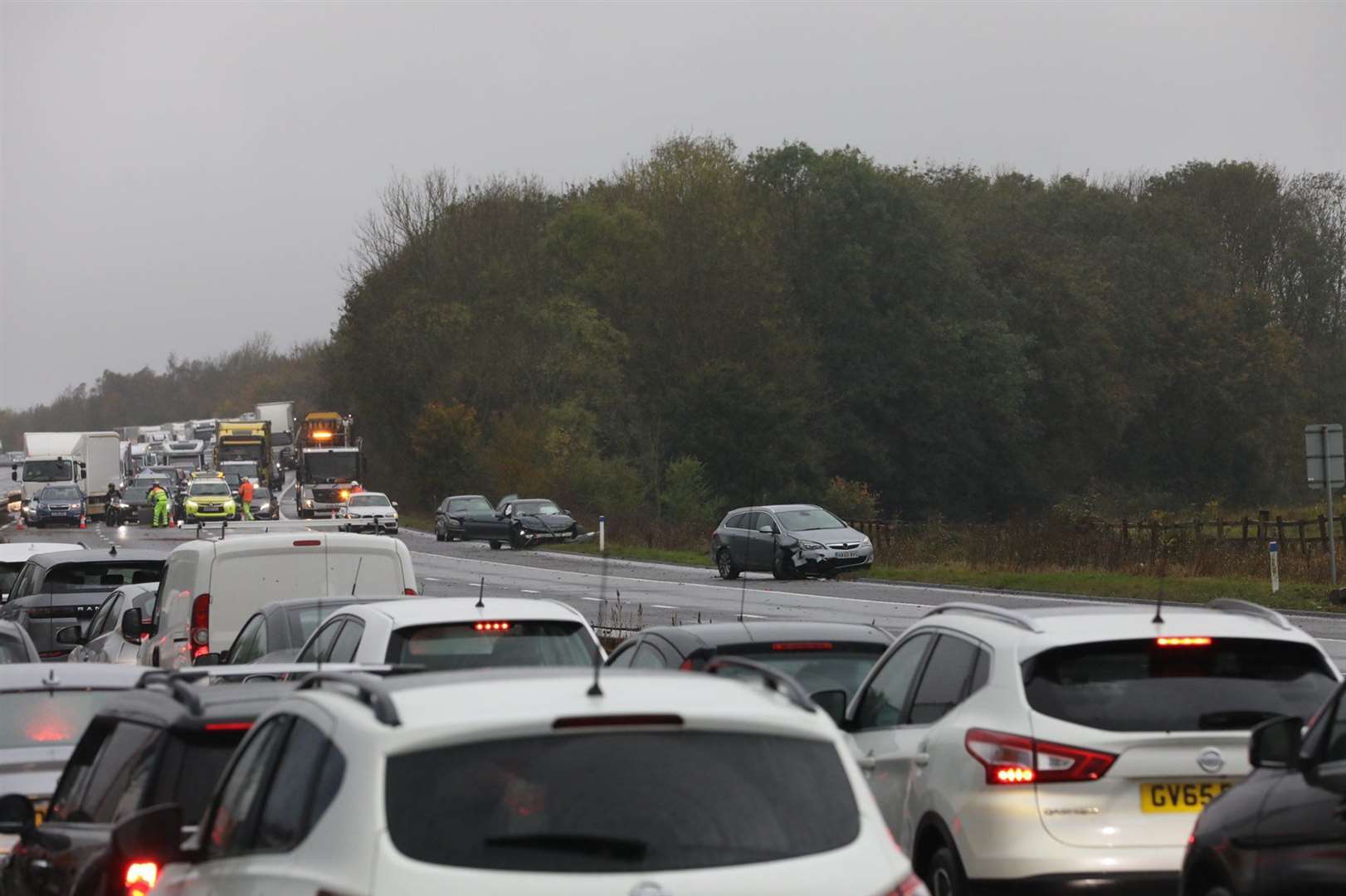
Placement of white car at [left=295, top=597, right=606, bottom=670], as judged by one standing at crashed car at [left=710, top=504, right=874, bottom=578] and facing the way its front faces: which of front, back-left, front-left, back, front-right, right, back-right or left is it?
front-right

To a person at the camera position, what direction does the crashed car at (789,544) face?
facing the viewer and to the right of the viewer

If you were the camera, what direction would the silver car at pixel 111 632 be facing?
facing away from the viewer and to the left of the viewer

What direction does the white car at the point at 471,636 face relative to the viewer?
away from the camera

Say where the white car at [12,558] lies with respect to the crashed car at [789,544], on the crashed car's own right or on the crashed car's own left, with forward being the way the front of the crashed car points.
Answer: on the crashed car's own right

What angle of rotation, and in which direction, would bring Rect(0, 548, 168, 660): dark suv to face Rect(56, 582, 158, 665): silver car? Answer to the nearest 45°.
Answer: approximately 180°

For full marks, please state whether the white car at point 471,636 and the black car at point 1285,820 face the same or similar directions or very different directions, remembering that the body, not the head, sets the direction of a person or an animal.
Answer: same or similar directions

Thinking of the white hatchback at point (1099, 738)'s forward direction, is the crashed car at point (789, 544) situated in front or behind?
in front

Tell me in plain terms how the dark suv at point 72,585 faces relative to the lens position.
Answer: facing away from the viewer

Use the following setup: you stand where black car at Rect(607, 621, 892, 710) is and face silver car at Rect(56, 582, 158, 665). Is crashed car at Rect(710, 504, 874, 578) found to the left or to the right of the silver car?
right

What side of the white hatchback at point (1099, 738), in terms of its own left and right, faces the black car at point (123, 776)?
left

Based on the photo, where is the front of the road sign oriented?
away from the camera

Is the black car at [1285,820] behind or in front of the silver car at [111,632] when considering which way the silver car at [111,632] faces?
behind

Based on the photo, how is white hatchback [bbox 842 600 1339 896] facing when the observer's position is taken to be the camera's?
facing away from the viewer and to the left of the viewer

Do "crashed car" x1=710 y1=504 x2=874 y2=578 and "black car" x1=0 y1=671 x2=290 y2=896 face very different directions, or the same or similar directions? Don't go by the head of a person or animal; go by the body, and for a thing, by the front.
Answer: very different directions

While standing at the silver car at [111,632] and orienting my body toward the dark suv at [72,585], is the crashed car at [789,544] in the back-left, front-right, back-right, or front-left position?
front-right

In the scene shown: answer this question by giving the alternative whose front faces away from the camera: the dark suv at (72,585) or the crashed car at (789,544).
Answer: the dark suv

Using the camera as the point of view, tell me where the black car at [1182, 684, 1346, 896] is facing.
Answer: facing away from the viewer and to the left of the viewer
